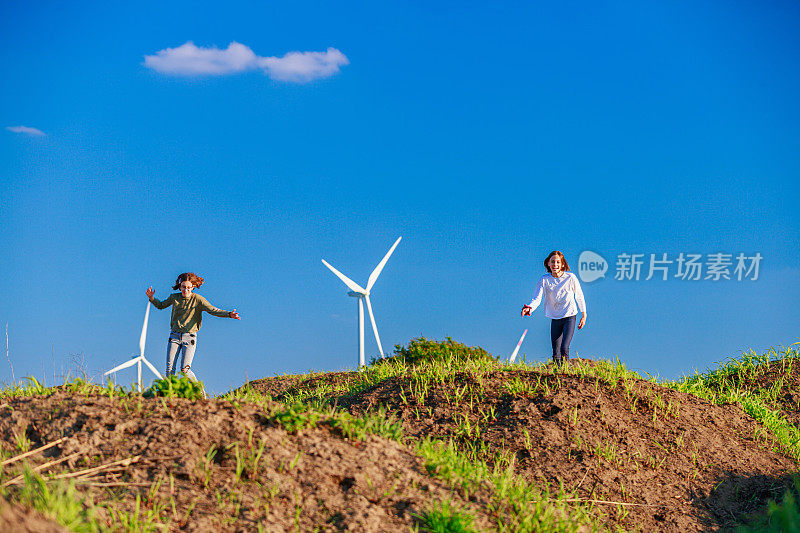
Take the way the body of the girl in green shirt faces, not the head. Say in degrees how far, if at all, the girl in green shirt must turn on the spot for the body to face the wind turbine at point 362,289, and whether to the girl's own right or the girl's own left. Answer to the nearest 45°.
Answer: approximately 135° to the girl's own left

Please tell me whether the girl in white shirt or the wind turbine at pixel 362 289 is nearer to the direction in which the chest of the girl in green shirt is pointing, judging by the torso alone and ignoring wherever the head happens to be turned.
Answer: the girl in white shirt

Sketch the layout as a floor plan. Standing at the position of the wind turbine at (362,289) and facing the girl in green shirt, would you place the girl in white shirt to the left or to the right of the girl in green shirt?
left

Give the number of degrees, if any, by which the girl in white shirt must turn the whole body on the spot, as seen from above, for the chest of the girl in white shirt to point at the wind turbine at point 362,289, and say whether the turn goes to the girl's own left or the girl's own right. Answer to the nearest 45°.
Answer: approximately 135° to the girl's own right

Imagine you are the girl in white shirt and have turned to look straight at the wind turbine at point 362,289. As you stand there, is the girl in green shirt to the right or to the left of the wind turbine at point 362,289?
left

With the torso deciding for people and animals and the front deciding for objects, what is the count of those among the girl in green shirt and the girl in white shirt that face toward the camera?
2

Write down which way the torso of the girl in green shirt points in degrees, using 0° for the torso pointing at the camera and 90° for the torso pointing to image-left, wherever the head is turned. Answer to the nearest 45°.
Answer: approximately 0°

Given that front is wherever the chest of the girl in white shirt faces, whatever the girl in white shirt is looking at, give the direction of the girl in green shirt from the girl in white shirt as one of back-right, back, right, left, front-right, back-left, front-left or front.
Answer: right

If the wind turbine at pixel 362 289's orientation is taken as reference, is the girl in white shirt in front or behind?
in front
